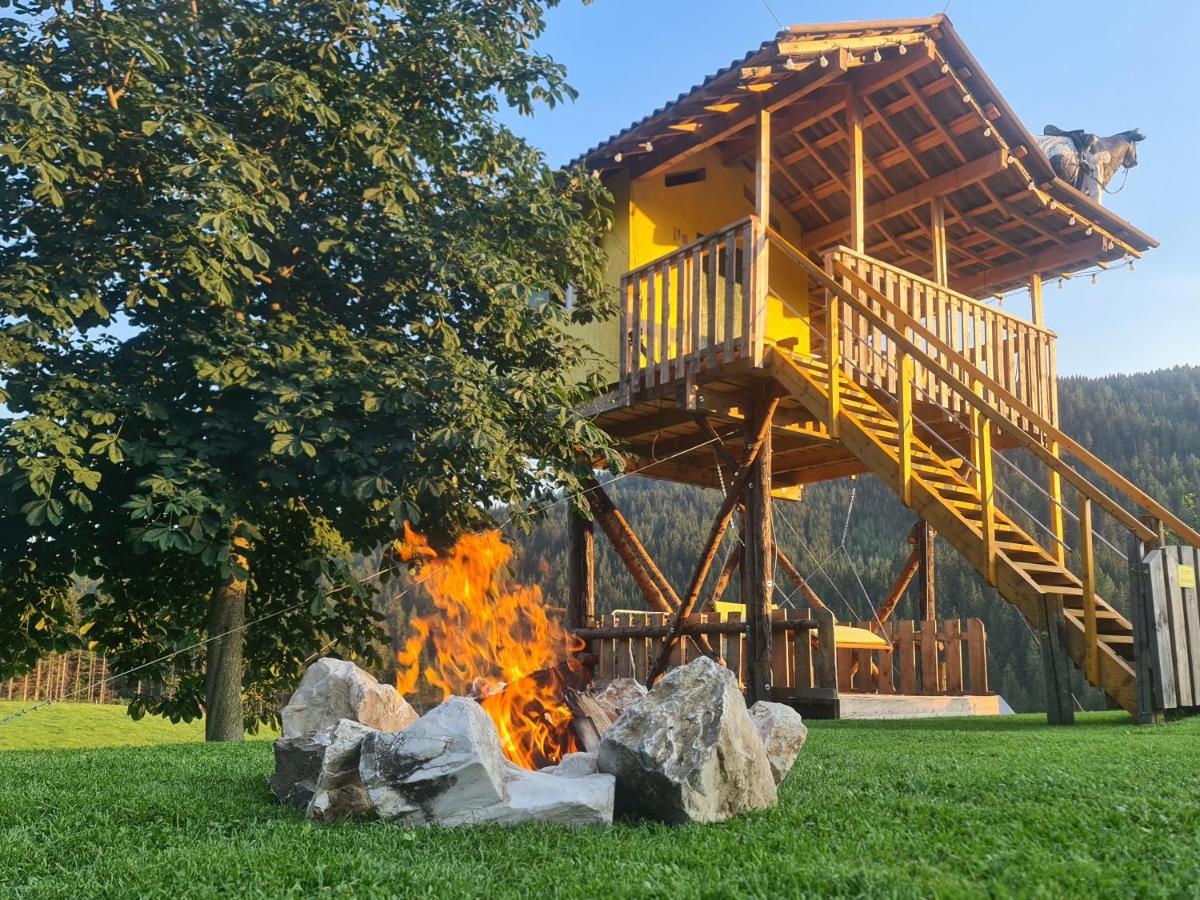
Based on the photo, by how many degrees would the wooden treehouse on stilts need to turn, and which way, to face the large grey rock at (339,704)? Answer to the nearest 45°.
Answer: approximately 45° to its right

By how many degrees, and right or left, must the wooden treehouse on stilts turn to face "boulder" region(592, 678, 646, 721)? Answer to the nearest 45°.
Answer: approximately 45° to its right

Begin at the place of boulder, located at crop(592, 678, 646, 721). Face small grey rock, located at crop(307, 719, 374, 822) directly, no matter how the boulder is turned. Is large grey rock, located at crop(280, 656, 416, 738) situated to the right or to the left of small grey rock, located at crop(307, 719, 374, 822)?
right

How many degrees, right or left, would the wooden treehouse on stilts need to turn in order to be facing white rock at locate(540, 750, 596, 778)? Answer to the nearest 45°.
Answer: approximately 45° to its right
